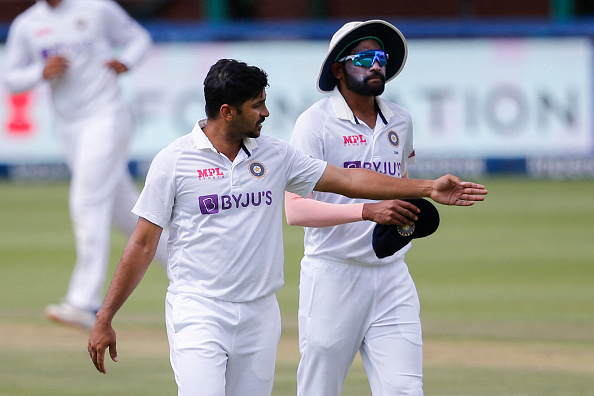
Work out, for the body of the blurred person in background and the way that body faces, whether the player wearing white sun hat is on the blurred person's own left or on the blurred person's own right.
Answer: on the blurred person's own left

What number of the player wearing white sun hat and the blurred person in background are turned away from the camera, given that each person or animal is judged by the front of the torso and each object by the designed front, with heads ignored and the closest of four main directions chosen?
0

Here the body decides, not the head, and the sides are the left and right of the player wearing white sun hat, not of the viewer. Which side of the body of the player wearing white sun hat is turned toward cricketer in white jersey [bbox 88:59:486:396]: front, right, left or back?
right

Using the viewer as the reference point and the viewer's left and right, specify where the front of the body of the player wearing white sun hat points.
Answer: facing the viewer and to the right of the viewer

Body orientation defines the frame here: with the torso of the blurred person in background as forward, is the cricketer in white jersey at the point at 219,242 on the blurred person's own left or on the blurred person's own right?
on the blurred person's own left

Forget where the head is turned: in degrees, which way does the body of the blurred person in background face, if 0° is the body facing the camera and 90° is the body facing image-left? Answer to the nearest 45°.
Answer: approximately 45°

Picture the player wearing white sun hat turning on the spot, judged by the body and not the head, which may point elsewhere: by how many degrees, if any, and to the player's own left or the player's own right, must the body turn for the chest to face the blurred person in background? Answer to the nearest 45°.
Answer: approximately 180°
